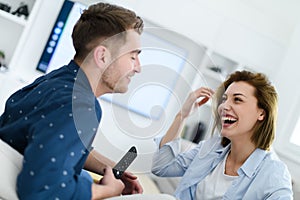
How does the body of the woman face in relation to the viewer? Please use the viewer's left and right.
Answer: facing the viewer and to the left of the viewer

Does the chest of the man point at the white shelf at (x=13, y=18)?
no

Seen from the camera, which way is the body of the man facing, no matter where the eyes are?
to the viewer's right

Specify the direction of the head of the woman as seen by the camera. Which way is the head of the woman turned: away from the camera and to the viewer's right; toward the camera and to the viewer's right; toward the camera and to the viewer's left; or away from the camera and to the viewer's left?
toward the camera and to the viewer's left

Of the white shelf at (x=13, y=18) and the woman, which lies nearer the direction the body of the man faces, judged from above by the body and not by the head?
the woman

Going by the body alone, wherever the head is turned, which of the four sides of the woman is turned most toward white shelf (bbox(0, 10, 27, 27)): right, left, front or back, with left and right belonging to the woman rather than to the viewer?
right

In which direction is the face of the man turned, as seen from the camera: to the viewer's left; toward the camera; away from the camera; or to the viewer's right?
to the viewer's right
